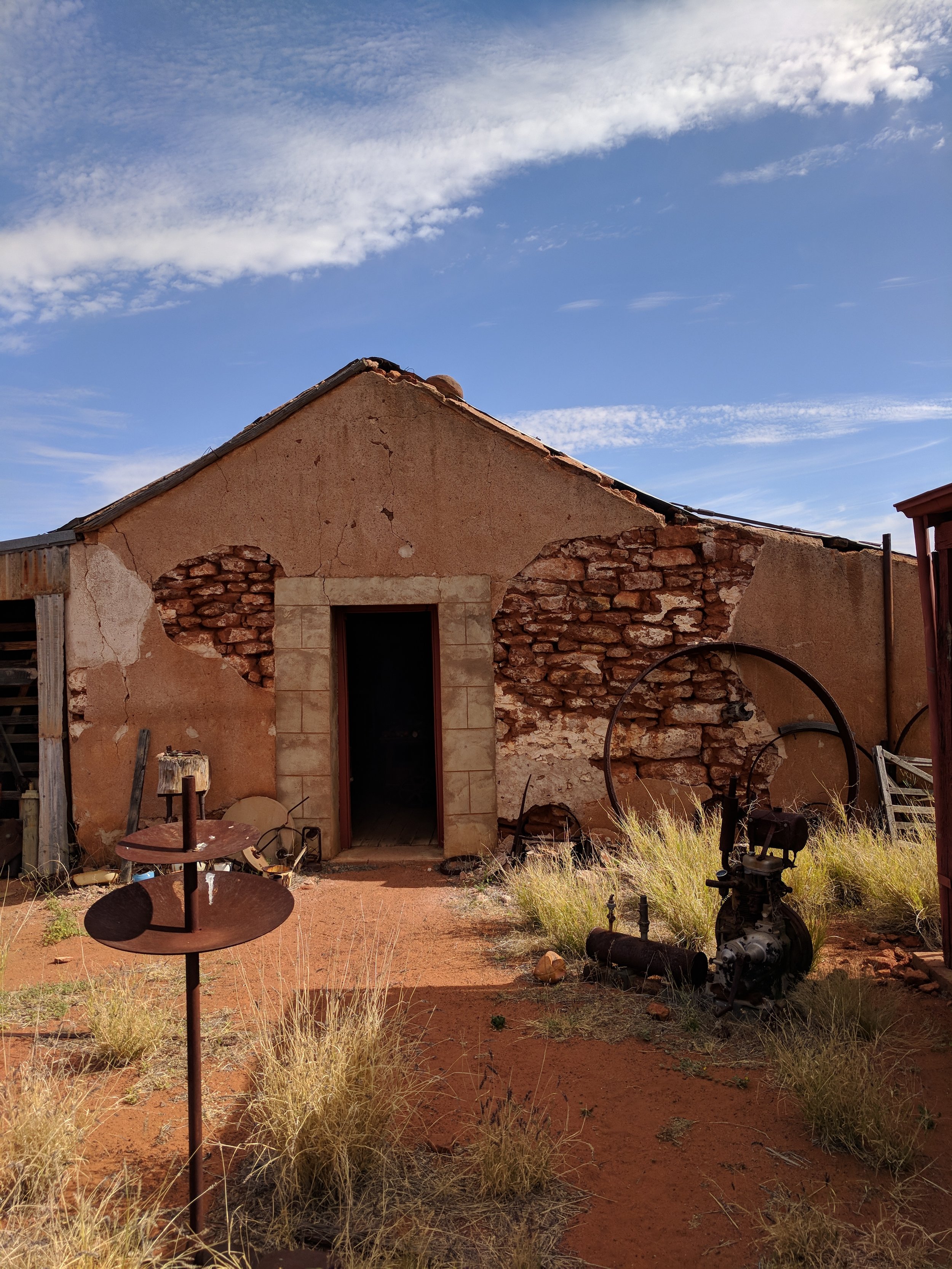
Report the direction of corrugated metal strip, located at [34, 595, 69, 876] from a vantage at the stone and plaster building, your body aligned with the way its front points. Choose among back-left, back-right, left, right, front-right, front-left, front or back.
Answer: right

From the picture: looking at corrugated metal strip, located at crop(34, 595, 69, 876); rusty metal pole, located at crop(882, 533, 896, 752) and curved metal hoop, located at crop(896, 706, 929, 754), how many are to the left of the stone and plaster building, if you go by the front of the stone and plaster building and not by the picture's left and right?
2

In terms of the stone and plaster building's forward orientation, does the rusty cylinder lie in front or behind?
in front

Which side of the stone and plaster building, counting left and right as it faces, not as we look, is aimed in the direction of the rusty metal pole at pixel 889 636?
left

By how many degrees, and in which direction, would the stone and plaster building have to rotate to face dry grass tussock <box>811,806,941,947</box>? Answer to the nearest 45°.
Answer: approximately 45° to its left

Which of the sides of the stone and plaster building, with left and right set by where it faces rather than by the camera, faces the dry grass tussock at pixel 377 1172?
front

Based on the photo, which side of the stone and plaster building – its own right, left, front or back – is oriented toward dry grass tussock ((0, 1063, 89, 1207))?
front

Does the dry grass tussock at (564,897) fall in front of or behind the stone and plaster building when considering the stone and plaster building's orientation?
in front

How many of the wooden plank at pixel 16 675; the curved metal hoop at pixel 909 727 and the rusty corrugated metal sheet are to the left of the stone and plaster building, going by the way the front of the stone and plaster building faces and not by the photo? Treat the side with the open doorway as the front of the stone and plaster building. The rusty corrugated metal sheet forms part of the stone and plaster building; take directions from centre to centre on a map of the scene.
1

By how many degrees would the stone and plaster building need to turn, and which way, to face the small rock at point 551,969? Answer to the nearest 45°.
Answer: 0° — it already faces it

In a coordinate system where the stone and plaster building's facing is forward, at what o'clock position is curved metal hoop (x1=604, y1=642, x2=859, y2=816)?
The curved metal hoop is roughly at 9 o'clock from the stone and plaster building.

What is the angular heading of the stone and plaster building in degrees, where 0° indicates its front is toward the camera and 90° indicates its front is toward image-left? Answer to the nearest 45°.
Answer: approximately 0°

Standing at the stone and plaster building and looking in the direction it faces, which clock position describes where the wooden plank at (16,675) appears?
The wooden plank is roughly at 3 o'clock from the stone and plaster building.

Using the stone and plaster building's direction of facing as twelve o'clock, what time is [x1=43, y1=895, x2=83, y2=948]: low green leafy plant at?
The low green leafy plant is roughly at 2 o'clock from the stone and plaster building.

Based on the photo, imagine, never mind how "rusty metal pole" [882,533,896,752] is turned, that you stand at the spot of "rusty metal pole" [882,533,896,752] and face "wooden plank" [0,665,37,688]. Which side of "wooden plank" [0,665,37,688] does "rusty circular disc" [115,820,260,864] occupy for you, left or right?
left

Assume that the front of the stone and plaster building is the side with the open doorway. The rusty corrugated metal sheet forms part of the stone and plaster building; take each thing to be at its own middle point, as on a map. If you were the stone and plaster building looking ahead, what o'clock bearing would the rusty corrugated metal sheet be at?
The rusty corrugated metal sheet is roughly at 3 o'clock from the stone and plaster building.
